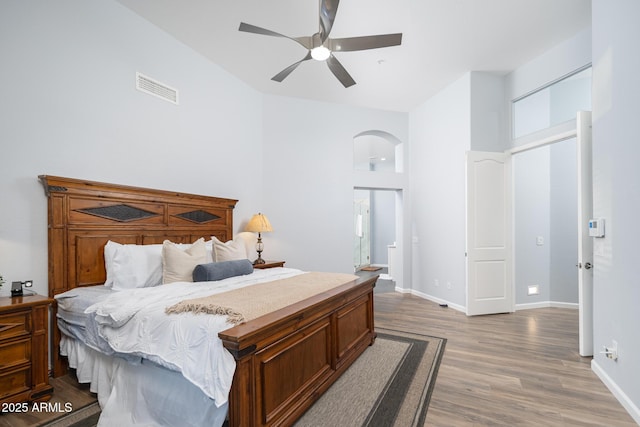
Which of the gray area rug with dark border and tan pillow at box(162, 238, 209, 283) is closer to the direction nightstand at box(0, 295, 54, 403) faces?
the gray area rug with dark border

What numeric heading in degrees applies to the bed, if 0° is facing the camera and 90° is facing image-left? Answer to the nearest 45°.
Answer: approximately 315°

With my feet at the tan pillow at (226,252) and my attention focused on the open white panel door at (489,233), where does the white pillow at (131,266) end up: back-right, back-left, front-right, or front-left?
back-right

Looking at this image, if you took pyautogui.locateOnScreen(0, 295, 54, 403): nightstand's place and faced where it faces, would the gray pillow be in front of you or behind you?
in front

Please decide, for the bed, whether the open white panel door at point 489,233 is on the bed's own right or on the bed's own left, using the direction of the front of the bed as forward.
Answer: on the bed's own left

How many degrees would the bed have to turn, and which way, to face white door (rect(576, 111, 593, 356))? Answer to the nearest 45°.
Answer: approximately 45° to its left

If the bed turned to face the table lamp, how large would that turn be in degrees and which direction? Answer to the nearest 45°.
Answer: approximately 135° to its left

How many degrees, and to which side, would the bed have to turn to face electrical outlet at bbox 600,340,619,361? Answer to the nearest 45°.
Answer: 0° — it already faces it

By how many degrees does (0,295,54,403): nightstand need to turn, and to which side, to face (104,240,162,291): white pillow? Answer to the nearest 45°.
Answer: approximately 45° to its left

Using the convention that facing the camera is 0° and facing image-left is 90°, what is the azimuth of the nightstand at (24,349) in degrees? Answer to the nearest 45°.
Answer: approximately 315°

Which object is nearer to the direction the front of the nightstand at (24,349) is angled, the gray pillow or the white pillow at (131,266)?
the gray pillow
